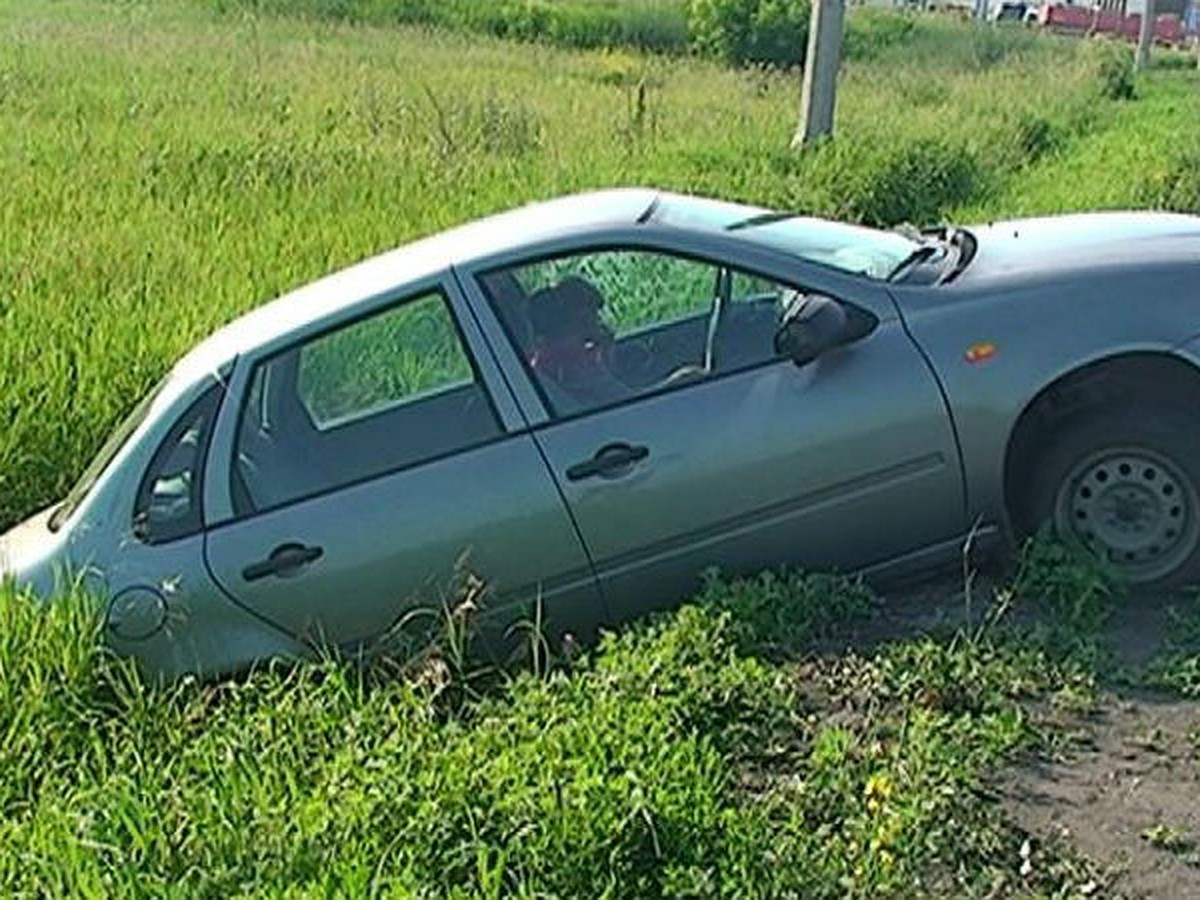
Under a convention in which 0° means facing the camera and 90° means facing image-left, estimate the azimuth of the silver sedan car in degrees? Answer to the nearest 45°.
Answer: approximately 270°

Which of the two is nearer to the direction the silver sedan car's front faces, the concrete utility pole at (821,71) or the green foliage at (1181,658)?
the green foliage
